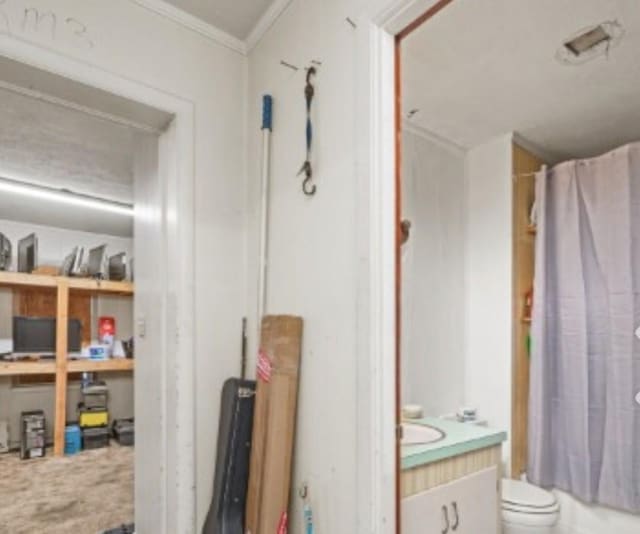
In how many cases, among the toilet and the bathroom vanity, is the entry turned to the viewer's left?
0

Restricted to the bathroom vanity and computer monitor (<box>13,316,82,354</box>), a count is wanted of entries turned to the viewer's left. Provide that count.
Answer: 0

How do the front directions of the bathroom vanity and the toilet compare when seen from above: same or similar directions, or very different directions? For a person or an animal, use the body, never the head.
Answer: same or similar directions

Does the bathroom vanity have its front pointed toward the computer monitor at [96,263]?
no

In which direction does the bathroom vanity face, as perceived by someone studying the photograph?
facing the viewer and to the right of the viewer

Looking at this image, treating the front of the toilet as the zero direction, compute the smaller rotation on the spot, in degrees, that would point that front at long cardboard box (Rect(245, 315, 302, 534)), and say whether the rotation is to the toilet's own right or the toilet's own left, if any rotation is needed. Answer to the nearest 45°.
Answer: approximately 90° to the toilet's own right

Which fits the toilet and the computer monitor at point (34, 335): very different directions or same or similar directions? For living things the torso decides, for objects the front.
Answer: same or similar directions

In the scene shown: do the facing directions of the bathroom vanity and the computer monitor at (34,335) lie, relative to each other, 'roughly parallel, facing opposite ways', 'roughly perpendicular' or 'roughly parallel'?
roughly parallel

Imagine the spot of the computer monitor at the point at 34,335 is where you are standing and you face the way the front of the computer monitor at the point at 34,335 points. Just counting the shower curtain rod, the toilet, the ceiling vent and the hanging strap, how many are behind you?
0

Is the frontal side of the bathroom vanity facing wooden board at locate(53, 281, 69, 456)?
no

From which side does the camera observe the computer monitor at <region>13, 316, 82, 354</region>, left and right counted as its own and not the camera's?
front
